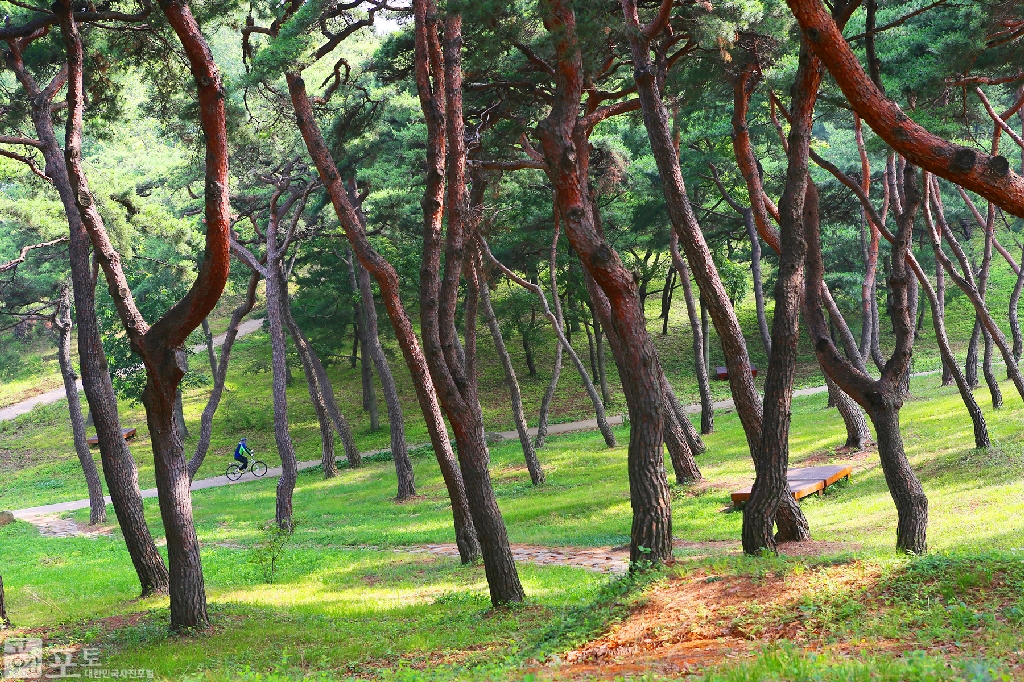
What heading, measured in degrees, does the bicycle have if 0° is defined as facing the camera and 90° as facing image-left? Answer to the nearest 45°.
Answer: approximately 270°

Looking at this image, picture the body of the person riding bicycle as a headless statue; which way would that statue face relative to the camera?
to the viewer's right

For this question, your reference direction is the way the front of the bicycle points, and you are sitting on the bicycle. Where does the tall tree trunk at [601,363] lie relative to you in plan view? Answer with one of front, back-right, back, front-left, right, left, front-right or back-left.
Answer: front

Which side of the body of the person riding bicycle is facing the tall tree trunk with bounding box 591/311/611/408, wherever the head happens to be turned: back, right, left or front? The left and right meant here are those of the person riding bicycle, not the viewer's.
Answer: front

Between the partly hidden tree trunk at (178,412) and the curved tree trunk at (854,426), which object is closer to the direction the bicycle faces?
the curved tree trunk

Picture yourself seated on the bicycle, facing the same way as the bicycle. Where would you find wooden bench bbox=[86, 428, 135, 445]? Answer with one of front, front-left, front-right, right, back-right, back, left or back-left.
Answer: back-left

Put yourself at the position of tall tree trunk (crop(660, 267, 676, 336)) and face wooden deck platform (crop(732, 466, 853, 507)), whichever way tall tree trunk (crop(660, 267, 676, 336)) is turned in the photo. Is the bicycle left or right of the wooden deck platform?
right

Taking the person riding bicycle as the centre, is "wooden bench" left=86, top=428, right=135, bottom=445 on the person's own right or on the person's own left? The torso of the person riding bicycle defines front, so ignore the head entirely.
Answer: on the person's own left
